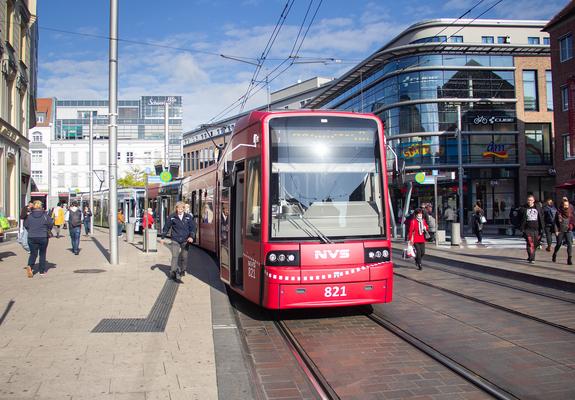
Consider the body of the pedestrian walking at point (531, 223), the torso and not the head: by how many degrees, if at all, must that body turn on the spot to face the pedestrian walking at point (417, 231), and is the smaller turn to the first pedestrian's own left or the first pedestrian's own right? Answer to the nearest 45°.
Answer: approximately 45° to the first pedestrian's own right

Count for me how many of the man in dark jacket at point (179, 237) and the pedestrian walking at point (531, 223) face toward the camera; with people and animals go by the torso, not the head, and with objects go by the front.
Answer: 2

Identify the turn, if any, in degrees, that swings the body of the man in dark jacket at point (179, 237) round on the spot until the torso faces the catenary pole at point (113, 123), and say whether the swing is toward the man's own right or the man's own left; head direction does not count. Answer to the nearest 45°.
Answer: approximately 135° to the man's own right

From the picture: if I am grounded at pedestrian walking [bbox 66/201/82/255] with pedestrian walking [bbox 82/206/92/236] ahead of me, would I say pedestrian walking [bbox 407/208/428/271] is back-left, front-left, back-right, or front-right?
back-right

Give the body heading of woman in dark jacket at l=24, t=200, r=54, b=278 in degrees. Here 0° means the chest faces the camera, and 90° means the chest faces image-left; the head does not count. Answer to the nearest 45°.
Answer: approximately 180°

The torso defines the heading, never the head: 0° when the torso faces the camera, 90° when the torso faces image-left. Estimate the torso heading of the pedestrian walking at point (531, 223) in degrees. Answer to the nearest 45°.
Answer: approximately 0°

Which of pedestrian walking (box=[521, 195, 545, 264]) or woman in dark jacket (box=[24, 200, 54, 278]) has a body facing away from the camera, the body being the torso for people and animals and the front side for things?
the woman in dark jacket

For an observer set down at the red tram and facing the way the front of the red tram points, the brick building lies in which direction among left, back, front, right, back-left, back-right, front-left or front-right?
back-left

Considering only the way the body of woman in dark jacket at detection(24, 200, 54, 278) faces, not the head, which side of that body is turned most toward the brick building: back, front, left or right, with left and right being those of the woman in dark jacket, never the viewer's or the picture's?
right

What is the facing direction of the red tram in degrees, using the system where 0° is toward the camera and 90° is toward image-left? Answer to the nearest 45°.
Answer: approximately 0°

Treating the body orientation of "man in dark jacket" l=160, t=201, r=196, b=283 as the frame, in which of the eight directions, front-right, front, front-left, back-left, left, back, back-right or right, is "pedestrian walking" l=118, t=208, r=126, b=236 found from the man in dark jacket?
back

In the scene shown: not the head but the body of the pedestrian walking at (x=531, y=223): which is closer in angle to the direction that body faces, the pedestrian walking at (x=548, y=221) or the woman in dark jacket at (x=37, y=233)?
the woman in dark jacket
